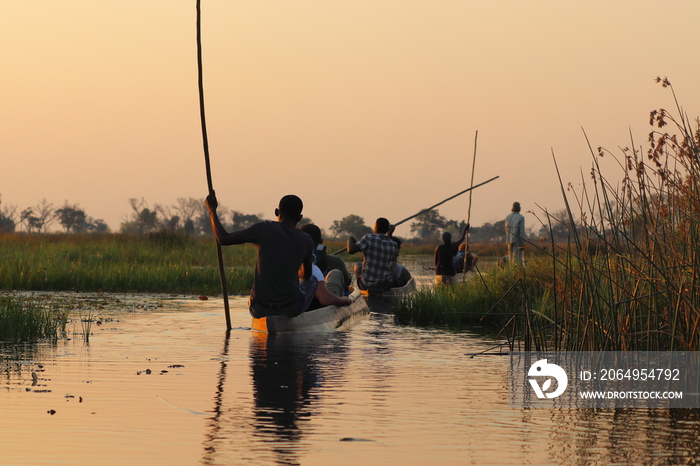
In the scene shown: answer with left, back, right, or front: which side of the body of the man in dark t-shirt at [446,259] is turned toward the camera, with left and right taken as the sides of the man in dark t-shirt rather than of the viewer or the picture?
back

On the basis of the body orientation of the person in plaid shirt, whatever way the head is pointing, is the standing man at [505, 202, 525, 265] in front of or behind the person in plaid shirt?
in front

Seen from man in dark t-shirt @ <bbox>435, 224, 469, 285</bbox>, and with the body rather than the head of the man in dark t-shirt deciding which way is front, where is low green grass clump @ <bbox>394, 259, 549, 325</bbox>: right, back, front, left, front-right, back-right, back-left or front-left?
back

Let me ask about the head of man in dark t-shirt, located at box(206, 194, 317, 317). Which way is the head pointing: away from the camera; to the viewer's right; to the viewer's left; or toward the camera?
away from the camera

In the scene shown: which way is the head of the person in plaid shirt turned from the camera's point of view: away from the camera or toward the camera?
away from the camera

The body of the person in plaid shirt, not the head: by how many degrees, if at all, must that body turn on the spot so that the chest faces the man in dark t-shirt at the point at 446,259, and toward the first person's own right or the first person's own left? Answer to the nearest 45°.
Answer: approximately 45° to the first person's own right

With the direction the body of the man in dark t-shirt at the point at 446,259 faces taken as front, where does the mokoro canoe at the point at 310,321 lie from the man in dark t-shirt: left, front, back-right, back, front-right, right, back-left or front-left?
back

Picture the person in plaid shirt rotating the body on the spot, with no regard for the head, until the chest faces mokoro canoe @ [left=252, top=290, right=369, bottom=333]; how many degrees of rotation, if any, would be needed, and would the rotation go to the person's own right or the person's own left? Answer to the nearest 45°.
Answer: approximately 180°

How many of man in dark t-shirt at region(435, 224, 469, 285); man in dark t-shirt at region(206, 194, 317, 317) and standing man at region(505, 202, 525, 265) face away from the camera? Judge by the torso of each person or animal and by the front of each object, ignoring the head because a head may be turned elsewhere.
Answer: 3

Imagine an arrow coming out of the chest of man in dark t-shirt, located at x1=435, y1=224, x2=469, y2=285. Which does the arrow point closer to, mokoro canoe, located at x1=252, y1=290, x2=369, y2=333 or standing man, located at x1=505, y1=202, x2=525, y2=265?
the standing man

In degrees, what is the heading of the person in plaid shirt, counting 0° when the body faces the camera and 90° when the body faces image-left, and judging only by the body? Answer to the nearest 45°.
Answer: approximately 180°

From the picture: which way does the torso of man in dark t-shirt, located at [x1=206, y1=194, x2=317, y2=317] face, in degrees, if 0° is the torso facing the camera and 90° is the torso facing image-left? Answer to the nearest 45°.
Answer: approximately 180°

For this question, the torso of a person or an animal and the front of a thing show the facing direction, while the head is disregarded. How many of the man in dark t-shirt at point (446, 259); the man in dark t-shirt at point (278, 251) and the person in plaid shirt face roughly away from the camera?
3
